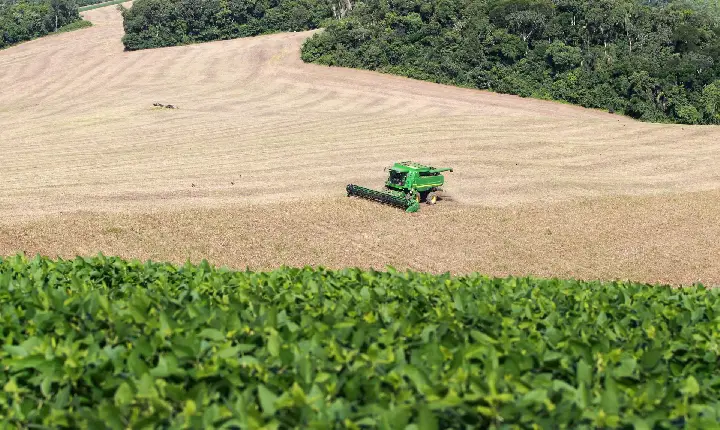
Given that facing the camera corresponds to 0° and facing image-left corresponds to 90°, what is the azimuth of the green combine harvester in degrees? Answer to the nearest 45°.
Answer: approximately 45°
